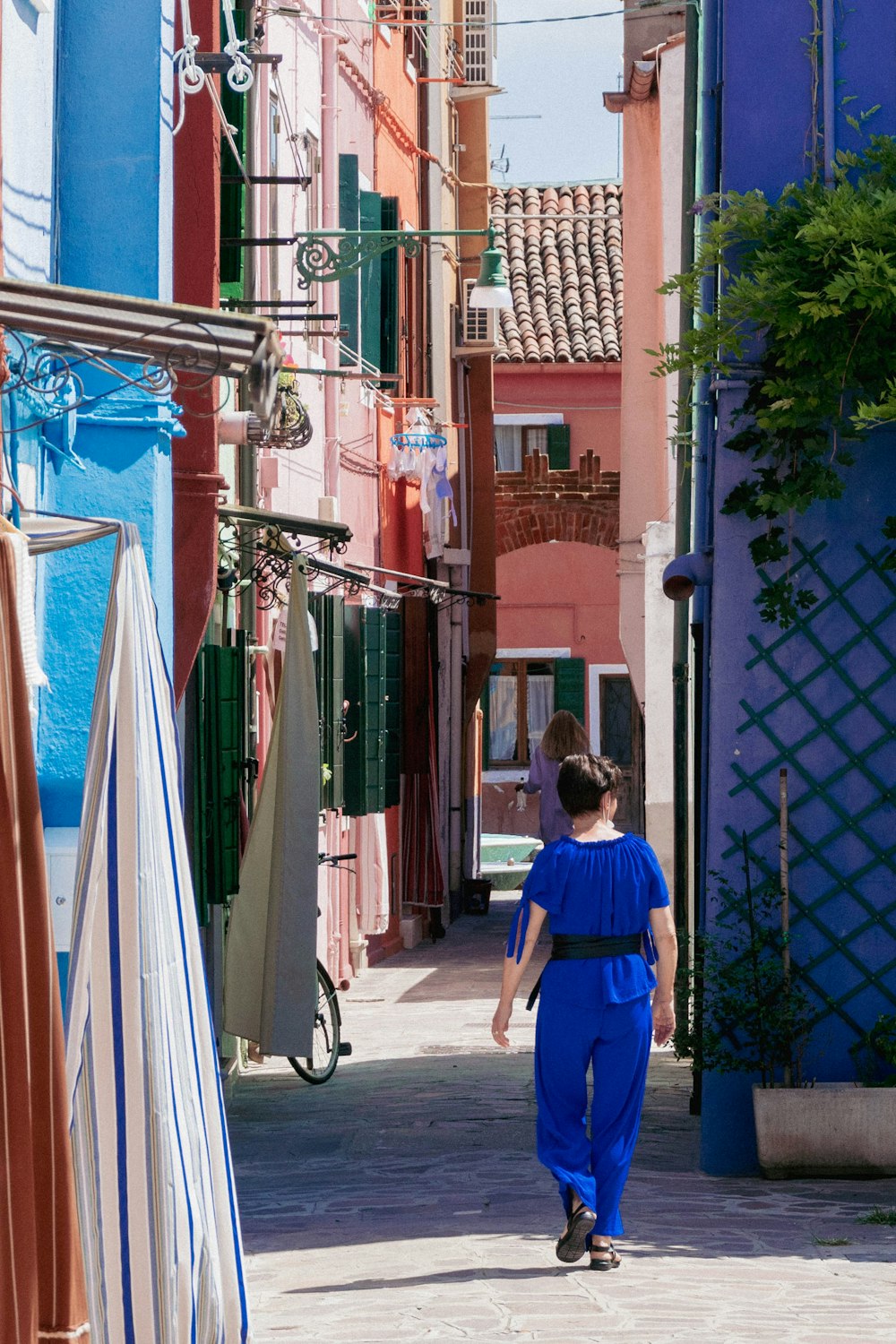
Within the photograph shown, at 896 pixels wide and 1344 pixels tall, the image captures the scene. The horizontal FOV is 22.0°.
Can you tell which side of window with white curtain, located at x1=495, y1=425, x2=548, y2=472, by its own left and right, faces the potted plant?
front

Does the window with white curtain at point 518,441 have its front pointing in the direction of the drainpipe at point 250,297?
yes

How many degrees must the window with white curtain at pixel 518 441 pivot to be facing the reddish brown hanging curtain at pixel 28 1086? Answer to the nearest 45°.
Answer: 0° — it already faces it

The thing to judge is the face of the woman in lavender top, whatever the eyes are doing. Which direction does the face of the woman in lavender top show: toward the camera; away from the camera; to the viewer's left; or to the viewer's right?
away from the camera

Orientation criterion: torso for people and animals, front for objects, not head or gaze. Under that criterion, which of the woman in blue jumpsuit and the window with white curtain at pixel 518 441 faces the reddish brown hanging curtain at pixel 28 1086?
the window with white curtain

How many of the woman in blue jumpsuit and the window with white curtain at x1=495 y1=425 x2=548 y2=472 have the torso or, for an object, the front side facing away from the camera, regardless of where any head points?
1

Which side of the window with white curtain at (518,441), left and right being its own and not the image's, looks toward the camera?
front

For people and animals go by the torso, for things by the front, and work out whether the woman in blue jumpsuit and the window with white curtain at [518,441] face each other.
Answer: yes

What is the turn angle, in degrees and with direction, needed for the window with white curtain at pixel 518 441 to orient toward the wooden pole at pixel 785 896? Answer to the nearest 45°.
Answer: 0° — it already faces it

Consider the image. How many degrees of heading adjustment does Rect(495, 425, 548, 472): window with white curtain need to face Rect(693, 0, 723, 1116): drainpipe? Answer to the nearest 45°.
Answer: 0° — it already faces it

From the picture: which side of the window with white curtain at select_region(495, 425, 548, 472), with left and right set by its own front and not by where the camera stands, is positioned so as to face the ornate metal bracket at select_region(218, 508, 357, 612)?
front

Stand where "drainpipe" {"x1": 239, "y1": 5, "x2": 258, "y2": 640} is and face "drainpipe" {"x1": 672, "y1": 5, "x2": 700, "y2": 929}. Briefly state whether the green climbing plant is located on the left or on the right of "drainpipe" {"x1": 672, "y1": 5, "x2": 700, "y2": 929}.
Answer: right

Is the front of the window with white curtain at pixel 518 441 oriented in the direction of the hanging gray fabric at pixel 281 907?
yes

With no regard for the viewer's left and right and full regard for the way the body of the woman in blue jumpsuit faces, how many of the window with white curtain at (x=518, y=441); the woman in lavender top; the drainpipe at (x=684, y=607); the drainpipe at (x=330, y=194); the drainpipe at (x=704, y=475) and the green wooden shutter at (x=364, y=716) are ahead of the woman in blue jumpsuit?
6

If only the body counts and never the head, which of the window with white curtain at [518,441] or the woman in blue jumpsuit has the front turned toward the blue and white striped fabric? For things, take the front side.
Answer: the window with white curtain

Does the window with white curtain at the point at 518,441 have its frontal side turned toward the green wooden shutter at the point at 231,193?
yes

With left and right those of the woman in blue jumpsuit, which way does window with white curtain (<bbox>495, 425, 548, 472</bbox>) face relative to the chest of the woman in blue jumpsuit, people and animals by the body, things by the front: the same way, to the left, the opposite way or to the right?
the opposite way

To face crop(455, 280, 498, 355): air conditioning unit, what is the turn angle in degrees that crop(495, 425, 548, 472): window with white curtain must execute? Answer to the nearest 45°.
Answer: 0° — it already faces it

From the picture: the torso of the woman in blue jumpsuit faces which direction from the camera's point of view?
away from the camera

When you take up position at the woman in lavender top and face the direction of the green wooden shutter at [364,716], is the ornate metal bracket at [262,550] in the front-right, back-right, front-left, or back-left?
front-left

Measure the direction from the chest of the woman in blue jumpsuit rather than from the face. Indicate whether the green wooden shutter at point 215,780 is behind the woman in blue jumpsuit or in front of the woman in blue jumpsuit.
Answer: in front
